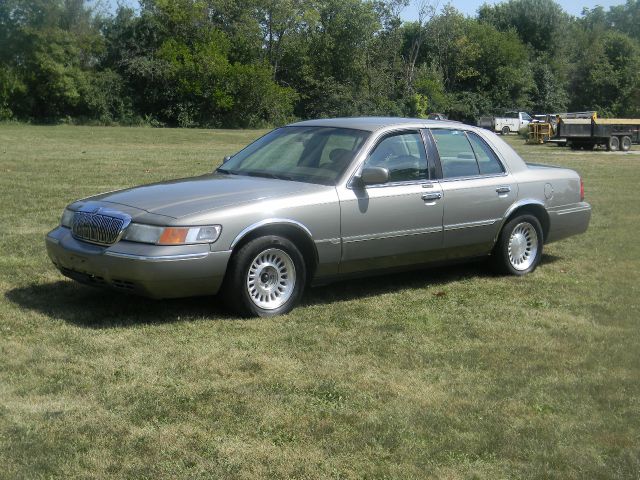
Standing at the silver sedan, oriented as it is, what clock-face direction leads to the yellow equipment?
The yellow equipment is roughly at 5 o'clock from the silver sedan.

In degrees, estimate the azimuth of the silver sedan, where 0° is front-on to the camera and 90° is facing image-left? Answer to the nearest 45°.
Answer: approximately 45°

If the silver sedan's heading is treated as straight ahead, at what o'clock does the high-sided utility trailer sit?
The high-sided utility trailer is roughly at 5 o'clock from the silver sedan.
